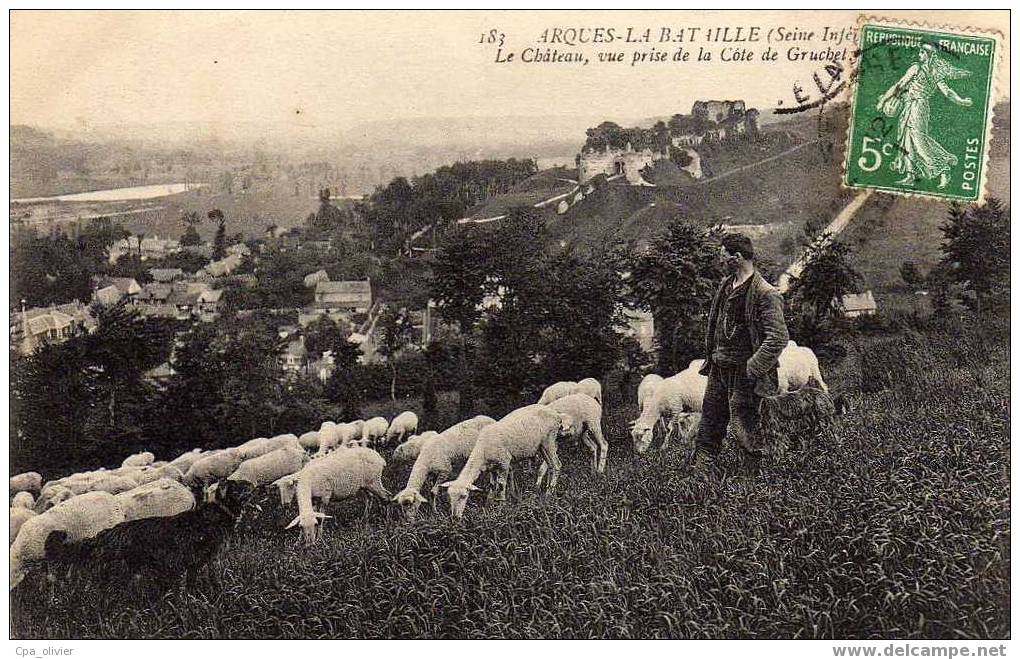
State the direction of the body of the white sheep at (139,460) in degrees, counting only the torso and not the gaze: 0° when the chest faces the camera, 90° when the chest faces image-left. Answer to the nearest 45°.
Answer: approximately 90°

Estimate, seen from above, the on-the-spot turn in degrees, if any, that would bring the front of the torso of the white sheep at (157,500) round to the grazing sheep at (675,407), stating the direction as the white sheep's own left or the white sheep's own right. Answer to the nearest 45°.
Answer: approximately 180°

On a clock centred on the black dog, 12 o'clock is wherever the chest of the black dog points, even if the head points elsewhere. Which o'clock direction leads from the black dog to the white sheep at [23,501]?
The white sheep is roughly at 7 o'clock from the black dog.

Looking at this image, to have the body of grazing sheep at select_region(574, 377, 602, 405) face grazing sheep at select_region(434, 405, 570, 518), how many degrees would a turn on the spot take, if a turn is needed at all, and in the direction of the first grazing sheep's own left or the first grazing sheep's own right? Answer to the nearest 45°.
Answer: approximately 45° to the first grazing sheep's own left

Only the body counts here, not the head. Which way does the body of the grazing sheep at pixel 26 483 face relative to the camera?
to the viewer's left

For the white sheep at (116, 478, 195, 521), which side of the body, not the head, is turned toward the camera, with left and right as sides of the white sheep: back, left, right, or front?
left

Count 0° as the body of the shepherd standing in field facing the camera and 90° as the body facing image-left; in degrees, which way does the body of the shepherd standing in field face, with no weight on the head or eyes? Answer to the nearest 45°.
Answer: approximately 45°

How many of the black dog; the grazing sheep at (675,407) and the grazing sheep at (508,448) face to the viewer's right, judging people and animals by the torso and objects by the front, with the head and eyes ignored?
1

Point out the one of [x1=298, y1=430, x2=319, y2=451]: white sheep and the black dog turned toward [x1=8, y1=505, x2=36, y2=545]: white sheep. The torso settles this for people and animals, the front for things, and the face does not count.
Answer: [x1=298, y1=430, x2=319, y2=451]: white sheep

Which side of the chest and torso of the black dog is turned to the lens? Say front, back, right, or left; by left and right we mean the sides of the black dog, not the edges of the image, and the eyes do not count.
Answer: right
